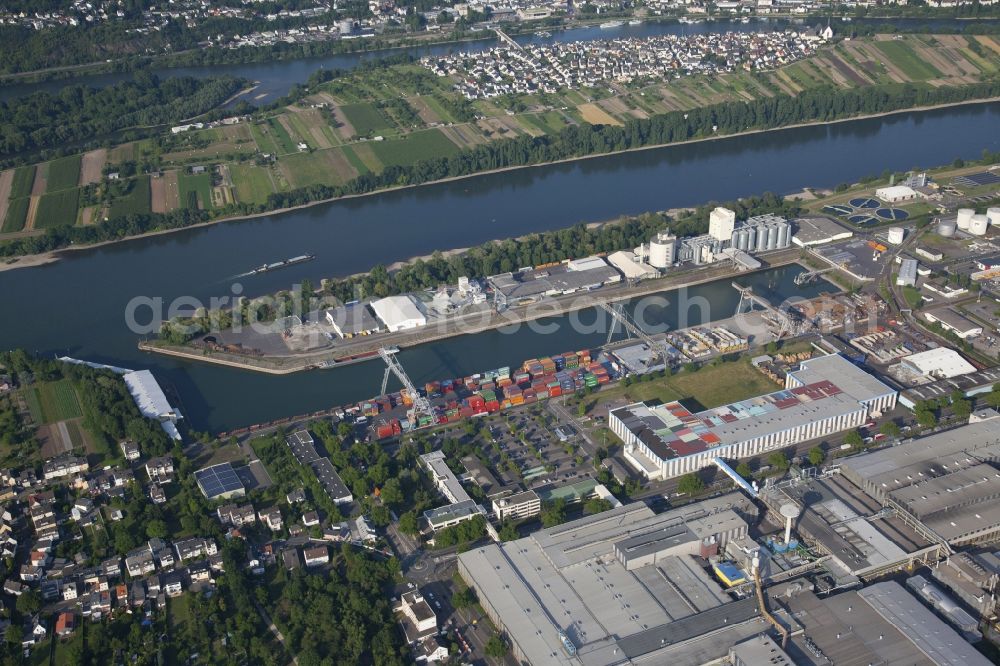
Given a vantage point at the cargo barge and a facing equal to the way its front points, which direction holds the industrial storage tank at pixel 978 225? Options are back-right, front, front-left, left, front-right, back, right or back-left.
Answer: front-right

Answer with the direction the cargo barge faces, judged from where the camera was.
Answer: facing away from the viewer and to the right of the viewer

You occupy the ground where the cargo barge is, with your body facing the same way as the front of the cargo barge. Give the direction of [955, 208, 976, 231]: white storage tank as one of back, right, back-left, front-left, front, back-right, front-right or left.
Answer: front-right

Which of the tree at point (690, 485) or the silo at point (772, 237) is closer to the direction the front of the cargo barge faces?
the silo

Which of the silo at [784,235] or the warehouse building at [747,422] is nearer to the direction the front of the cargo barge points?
the silo

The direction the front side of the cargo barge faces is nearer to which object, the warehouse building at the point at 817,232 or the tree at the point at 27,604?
the warehouse building

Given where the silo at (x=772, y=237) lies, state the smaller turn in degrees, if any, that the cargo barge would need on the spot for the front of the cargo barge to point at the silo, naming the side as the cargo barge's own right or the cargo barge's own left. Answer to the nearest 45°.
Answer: approximately 45° to the cargo barge's own right

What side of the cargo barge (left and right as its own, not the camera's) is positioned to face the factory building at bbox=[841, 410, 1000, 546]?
right

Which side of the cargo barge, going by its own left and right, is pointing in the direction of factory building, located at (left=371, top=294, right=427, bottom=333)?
right

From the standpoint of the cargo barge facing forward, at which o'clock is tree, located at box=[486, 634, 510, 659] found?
The tree is roughly at 4 o'clock from the cargo barge.

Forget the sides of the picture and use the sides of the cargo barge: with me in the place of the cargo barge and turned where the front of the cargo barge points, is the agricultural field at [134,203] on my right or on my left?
on my left

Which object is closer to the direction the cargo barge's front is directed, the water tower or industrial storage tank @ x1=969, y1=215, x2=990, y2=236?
the industrial storage tank

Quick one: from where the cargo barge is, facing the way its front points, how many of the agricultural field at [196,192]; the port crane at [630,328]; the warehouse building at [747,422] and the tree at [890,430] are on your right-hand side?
3
